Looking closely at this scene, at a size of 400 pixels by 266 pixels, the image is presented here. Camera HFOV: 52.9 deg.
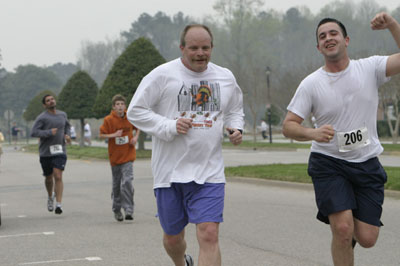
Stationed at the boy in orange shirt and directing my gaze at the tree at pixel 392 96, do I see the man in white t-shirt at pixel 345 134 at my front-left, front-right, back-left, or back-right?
back-right

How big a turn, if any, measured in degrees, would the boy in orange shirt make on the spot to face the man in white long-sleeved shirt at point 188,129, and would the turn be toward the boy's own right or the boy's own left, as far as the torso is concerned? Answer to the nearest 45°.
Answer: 0° — they already face them

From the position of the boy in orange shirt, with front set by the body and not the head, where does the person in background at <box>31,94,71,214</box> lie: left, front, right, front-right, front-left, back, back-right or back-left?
back-right

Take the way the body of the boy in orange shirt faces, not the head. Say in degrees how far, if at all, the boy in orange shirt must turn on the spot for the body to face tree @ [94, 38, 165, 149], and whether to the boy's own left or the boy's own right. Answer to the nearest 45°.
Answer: approximately 180°

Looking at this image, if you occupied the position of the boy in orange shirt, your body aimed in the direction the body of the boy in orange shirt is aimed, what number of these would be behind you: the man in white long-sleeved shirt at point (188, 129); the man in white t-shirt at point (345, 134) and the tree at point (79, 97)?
1

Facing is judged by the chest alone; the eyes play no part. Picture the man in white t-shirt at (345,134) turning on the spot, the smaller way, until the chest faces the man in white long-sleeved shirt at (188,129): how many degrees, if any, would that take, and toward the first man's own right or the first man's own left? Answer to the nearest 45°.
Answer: approximately 90° to the first man's own right

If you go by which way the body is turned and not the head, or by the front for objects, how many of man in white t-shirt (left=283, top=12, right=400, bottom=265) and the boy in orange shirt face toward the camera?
2

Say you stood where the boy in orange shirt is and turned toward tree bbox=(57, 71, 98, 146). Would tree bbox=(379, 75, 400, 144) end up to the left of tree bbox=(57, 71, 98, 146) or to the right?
right

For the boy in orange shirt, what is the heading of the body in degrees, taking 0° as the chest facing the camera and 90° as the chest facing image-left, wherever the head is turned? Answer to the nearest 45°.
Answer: approximately 0°

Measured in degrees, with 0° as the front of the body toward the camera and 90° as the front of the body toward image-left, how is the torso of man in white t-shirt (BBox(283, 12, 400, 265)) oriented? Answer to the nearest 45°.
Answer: approximately 0°

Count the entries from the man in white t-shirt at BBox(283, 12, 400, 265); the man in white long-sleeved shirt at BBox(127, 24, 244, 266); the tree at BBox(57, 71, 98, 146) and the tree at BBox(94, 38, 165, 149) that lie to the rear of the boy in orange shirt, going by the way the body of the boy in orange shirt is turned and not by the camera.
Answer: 2

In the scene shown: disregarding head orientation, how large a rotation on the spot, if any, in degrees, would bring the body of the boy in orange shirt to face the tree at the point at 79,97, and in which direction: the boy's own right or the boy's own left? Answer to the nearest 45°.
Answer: approximately 180°
